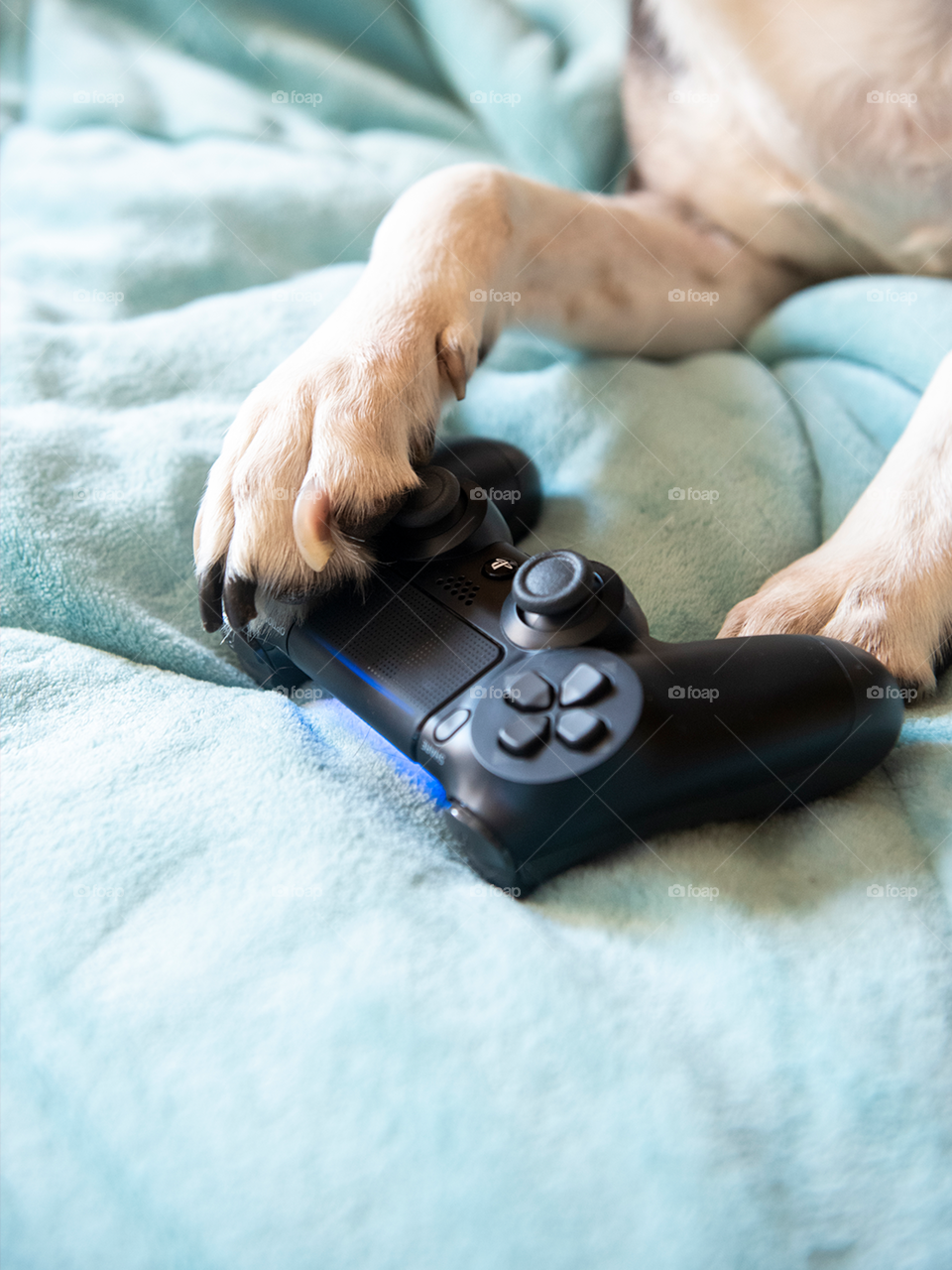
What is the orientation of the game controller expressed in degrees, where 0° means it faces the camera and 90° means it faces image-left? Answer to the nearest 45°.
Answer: approximately 45°
